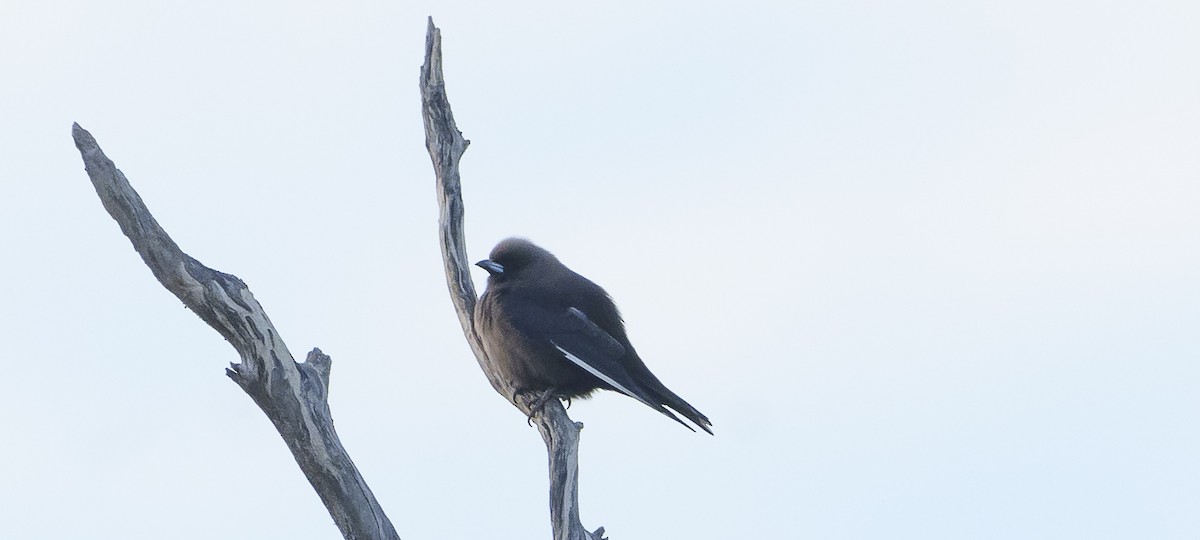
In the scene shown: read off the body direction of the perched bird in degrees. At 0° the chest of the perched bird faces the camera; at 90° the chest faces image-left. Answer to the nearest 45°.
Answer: approximately 90°
